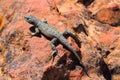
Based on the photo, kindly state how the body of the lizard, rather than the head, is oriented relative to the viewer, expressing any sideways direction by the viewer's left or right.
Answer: facing away from the viewer and to the left of the viewer
